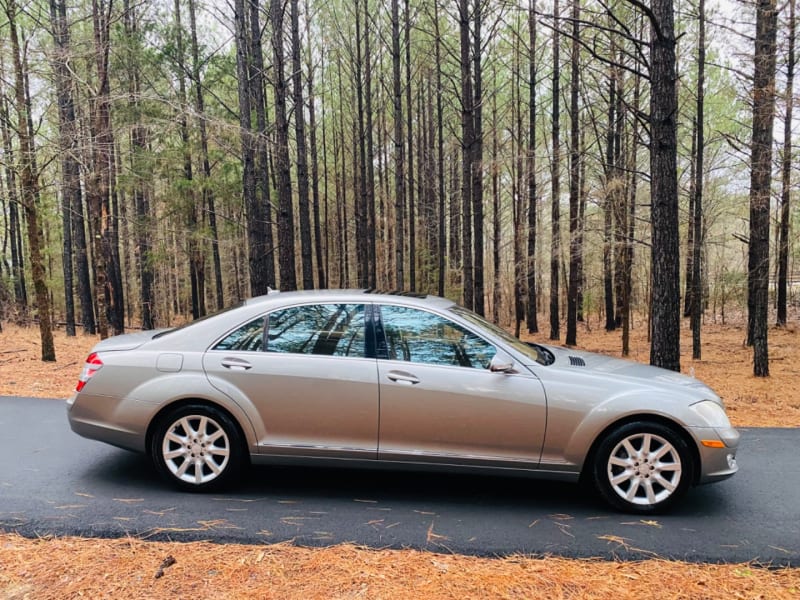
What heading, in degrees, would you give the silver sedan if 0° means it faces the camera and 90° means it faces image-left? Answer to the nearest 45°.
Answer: approximately 270°
